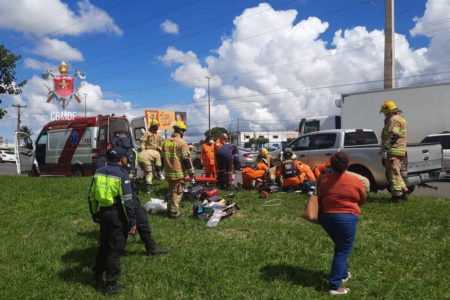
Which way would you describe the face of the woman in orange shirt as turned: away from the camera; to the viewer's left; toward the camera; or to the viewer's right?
away from the camera

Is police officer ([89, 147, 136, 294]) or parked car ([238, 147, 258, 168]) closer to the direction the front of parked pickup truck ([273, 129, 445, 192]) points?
the parked car

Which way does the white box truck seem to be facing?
to the viewer's left

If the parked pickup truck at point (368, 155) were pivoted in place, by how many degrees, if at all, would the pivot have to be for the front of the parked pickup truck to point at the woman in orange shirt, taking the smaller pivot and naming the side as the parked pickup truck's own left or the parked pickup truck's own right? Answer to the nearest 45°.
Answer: approximately 135° to the parked pickup truck's own left

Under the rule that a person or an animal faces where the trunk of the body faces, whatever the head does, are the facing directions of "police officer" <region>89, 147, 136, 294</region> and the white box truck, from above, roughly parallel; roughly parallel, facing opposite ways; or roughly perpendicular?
roughly perpendicular

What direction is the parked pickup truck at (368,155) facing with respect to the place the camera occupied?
facing away from the viewer and to the left of the viewer

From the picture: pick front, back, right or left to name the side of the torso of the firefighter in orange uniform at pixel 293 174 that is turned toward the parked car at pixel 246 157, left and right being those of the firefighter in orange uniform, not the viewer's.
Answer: front

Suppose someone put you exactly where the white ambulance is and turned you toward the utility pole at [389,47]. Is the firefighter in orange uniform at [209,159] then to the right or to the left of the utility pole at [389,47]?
right

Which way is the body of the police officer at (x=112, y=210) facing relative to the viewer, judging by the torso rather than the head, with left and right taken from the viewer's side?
facing away from the viewer and to the right of the viewer
